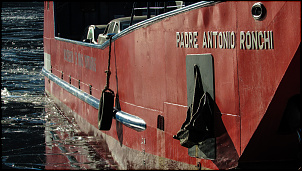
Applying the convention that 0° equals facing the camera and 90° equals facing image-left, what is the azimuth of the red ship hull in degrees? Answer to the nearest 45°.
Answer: approximately 315°
